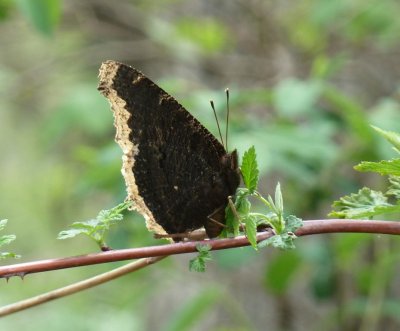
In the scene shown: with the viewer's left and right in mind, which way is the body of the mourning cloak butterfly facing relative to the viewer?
facing to the right of the viewer
